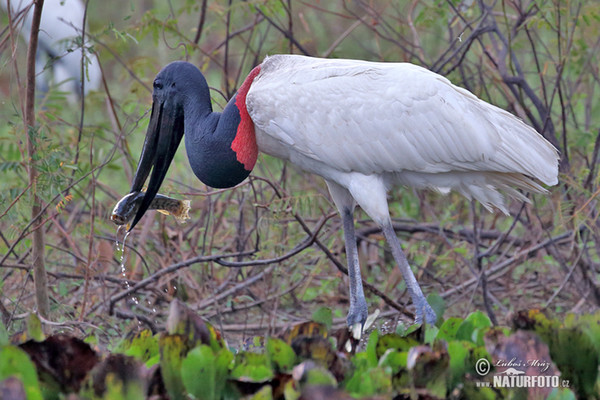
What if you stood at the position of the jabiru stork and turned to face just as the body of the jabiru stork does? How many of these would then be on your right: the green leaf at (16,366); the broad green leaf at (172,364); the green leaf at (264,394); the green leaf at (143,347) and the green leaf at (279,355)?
0

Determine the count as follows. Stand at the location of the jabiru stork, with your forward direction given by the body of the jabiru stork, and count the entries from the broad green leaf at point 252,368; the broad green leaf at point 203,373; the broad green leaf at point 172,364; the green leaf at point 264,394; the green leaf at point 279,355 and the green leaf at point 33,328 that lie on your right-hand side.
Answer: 0

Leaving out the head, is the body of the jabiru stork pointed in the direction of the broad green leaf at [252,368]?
no

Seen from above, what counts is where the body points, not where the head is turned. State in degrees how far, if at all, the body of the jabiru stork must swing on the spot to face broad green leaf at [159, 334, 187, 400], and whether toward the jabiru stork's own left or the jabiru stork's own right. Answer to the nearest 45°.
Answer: approximately 45° to the jabiru stork's own left

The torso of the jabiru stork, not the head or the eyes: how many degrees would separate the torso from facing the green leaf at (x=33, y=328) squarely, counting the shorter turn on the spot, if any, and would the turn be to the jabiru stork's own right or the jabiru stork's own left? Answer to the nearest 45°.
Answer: approximately 45° to the jabiru stork's own left

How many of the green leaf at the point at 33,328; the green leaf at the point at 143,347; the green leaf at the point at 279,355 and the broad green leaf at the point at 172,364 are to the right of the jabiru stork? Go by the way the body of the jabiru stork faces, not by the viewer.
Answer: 0

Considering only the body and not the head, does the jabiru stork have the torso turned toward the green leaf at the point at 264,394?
no

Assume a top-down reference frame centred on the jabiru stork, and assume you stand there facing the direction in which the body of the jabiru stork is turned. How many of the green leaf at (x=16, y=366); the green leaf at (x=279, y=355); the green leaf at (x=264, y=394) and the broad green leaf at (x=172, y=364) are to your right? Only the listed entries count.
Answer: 0

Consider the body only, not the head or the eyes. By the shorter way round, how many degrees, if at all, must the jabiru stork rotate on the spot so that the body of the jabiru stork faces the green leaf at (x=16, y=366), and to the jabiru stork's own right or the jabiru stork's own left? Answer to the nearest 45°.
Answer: approximately 45° to the jabiru stork's own left

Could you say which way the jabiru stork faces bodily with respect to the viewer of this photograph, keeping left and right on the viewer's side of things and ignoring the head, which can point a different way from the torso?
facing to the left of the viewer
